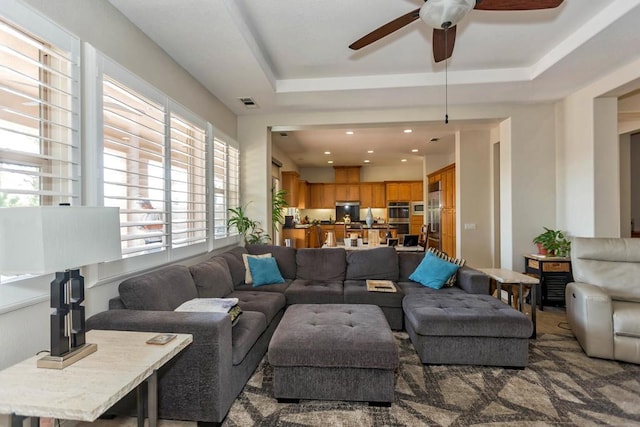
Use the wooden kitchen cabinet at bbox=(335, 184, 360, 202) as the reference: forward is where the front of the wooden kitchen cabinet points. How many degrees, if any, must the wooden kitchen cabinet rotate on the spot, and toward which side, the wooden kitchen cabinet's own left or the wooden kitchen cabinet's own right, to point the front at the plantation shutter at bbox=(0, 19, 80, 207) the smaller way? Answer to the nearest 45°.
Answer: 0° — it already faces it

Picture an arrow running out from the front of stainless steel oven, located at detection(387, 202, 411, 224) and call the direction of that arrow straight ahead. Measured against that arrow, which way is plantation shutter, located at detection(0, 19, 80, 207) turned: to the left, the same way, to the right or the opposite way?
to the left

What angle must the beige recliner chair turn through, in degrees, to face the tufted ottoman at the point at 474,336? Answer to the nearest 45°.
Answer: approximately 45° to its right

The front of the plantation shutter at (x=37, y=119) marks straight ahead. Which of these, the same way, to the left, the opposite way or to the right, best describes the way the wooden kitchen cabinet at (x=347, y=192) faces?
to the right

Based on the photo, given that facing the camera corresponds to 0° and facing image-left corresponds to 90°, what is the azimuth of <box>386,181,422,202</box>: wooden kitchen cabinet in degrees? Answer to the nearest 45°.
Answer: approximately 0°

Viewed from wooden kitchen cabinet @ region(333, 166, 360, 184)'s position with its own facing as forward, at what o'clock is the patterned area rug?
The patterned area rug is roughly at 12 o'clock from the wooden kitchen cabinet.

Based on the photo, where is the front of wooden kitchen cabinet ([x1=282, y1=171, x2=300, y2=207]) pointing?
to the viewer's right

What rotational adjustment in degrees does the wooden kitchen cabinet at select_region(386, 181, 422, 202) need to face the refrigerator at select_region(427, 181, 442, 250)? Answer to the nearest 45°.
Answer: approximately 45° to its left
